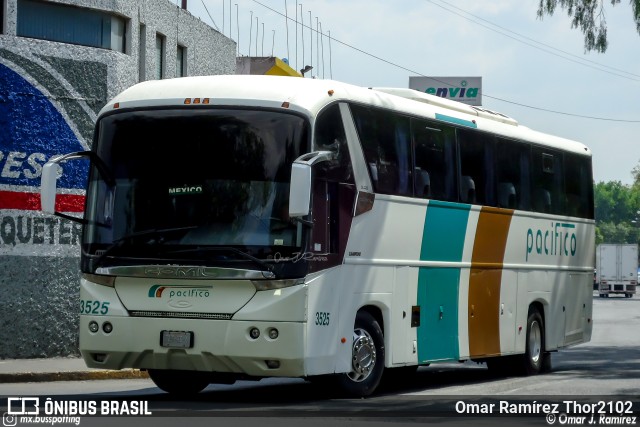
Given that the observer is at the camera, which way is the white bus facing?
facing the viewer and to the left of the viewer
